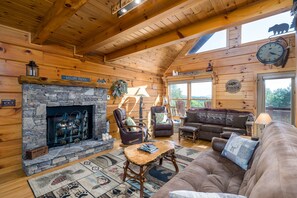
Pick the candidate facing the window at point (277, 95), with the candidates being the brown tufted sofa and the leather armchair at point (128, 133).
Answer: the leather armchair

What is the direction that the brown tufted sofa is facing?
to the viewer's left

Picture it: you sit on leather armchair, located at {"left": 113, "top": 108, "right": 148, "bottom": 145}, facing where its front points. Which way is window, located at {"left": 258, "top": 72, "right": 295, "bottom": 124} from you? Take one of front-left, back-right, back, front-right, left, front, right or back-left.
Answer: front

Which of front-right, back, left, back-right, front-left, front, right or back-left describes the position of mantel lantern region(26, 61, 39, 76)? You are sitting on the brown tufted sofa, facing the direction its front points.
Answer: front

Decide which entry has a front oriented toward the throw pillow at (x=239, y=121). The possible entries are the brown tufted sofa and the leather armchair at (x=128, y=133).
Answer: the leather armchair

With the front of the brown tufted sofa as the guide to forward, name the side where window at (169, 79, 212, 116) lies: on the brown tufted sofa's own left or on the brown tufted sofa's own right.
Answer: on the brown tufted sofa's own right

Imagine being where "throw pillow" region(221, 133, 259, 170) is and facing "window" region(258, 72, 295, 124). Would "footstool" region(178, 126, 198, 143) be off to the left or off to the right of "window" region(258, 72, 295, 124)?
left

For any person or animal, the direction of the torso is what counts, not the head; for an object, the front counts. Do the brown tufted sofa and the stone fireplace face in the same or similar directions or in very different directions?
very different directions

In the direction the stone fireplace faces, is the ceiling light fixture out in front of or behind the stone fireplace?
in front

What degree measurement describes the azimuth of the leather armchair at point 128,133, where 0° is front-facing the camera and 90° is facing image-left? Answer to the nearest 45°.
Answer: approximately 270°

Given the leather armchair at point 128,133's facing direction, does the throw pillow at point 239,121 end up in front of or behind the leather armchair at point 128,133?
in front

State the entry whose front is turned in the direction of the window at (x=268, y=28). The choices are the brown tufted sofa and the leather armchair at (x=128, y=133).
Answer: the leather armchair

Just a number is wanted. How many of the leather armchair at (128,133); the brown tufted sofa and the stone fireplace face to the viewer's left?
1
